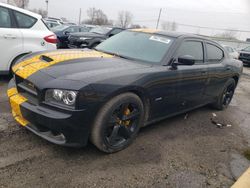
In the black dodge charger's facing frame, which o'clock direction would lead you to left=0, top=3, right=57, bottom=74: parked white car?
The parked white car is roughly at 3 o'clock from the black dodge charger.

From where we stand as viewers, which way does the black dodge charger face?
facing the viewer and to the left of the viewer

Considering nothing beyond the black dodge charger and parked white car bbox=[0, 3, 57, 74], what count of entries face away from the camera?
0

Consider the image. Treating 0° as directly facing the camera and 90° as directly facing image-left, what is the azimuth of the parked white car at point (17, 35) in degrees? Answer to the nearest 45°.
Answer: approximately 90°
